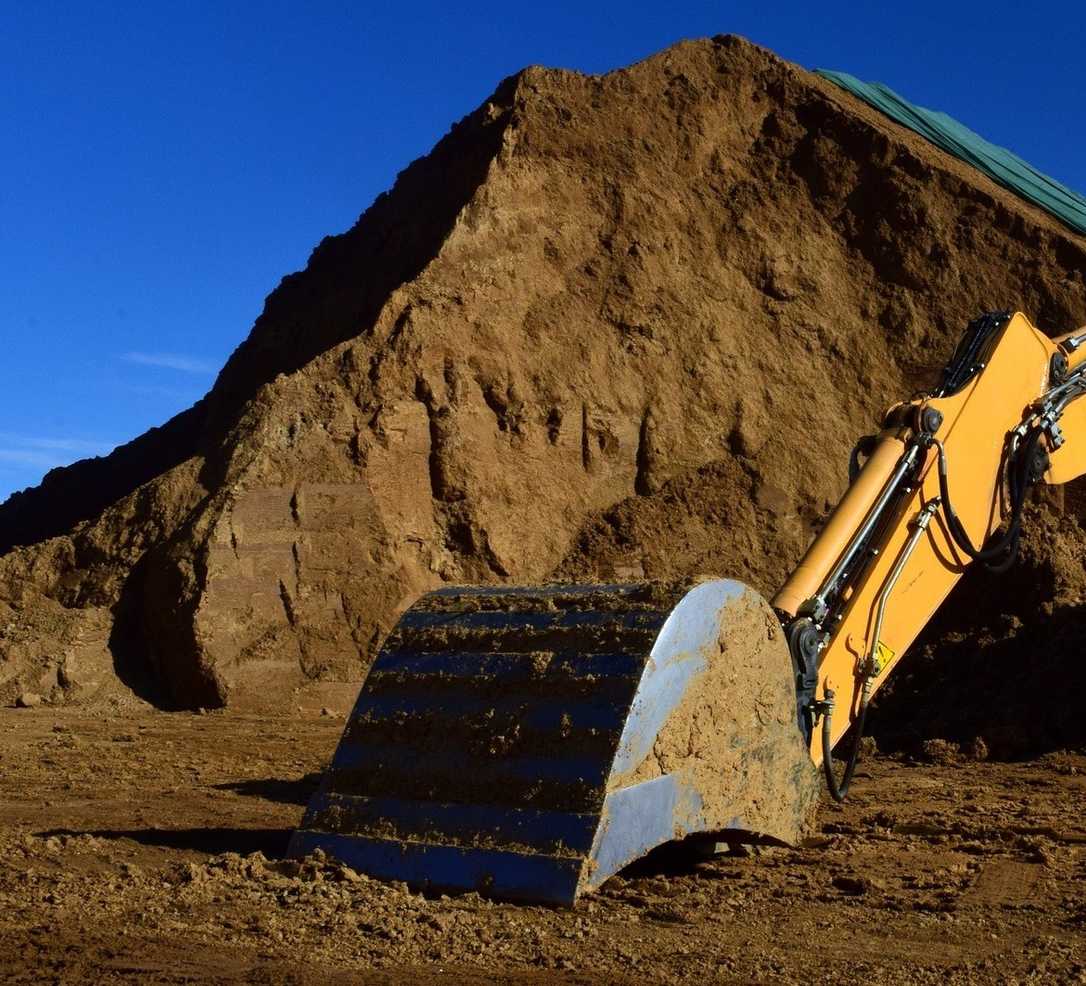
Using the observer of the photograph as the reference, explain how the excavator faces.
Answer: facing the viewer and to the left of the viewer

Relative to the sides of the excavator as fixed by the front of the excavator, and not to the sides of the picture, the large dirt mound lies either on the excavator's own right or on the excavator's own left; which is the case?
on the excavator's own right
